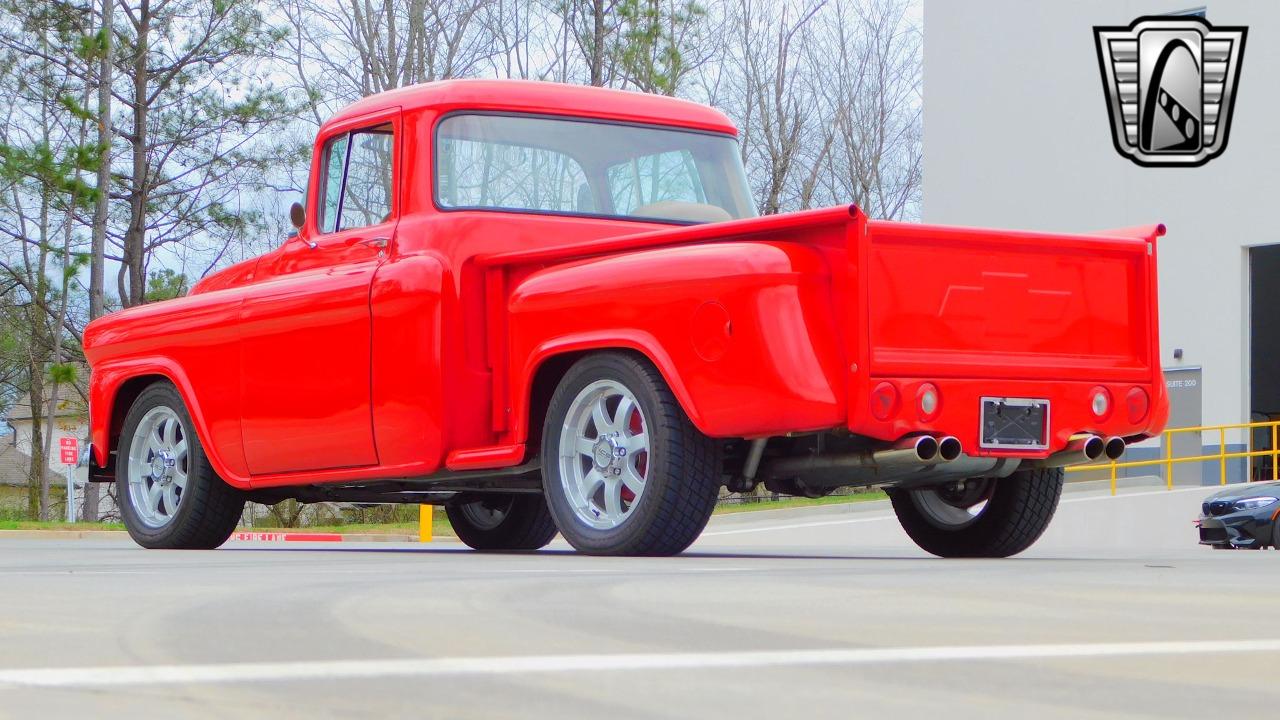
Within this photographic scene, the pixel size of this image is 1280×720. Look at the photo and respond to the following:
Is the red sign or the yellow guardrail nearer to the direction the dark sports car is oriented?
the red sign

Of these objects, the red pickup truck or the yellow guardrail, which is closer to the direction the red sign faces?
the red pickup truck

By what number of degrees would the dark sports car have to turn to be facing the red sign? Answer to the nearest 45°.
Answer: approximately 45° to its right

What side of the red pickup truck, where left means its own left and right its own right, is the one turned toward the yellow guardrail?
right

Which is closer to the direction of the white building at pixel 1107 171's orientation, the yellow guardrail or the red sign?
the yellow guardrail

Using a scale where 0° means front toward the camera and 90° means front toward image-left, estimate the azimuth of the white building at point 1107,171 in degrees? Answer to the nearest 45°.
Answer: approximately 0°

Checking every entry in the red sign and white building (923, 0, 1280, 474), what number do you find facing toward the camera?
2

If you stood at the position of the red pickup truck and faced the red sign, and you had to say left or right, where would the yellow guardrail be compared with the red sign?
right

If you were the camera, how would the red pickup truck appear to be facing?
facing away from the viewer and to the left of the viewer

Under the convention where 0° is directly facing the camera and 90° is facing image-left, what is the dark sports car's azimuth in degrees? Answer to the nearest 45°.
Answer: approximately 45°

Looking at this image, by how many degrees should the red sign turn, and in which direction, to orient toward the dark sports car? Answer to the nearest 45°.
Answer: approximately 45° to its left

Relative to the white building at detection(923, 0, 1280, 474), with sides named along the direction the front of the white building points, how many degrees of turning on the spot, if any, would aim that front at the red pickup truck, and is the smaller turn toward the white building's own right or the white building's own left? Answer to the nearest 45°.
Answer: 0° — it already faces it
